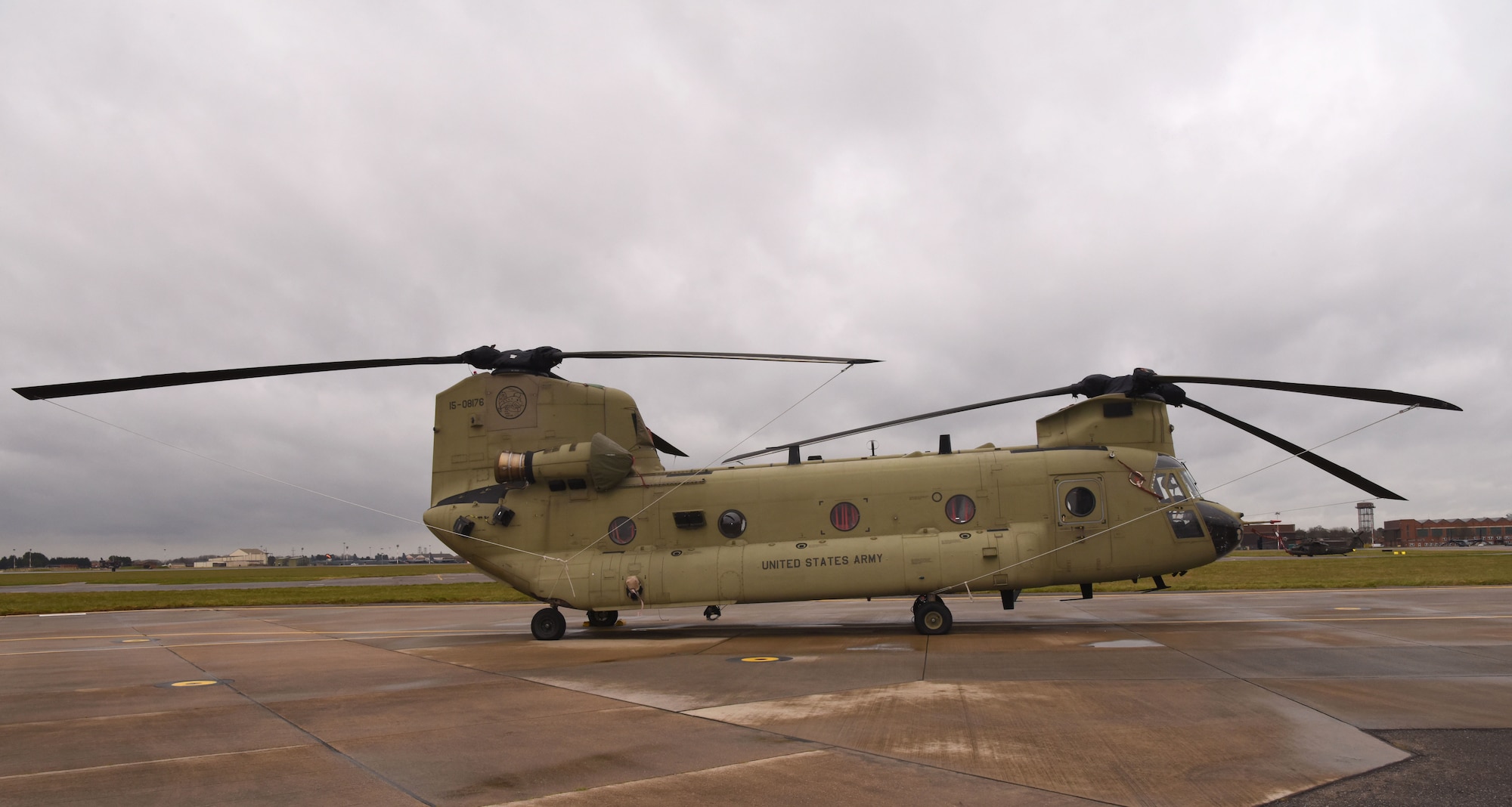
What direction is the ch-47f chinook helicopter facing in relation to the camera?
to the viewer's right
